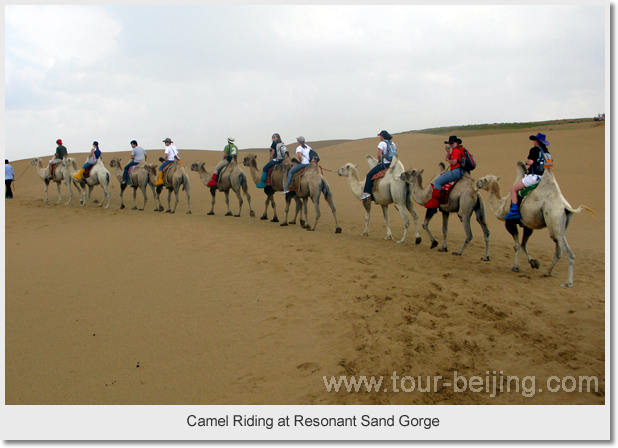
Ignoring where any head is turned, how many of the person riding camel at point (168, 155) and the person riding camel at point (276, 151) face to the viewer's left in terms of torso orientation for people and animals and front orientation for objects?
2

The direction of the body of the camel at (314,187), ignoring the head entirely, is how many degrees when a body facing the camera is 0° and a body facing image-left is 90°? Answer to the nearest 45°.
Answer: approximately 135°

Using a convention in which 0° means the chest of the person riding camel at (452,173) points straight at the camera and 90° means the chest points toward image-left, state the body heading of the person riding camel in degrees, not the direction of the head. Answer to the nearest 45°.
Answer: approximately 90°

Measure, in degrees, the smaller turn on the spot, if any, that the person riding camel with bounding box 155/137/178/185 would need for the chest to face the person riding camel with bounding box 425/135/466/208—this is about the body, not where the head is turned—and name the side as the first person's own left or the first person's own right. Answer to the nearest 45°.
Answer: approximately 135° to the first person's own left

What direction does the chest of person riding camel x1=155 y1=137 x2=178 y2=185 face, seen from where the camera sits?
to the viewer's left

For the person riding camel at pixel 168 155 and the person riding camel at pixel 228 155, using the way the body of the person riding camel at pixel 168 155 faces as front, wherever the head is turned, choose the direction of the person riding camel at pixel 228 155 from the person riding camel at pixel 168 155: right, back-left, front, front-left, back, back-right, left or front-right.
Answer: back-left

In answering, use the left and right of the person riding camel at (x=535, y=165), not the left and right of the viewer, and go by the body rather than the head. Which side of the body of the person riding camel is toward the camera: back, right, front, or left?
left

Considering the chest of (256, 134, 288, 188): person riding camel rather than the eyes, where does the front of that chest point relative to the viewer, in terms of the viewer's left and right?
facing to the left of the viewer

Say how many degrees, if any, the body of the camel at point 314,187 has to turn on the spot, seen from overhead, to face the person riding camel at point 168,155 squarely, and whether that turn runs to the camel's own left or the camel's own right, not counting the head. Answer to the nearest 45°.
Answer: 0° — it already faces them
